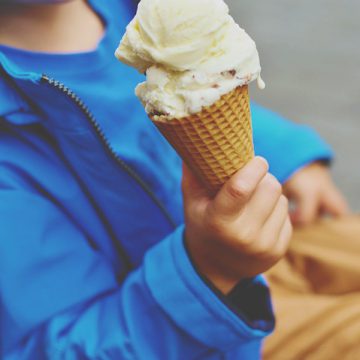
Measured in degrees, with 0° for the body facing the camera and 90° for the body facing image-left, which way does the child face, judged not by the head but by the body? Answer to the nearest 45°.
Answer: approximately 315°
